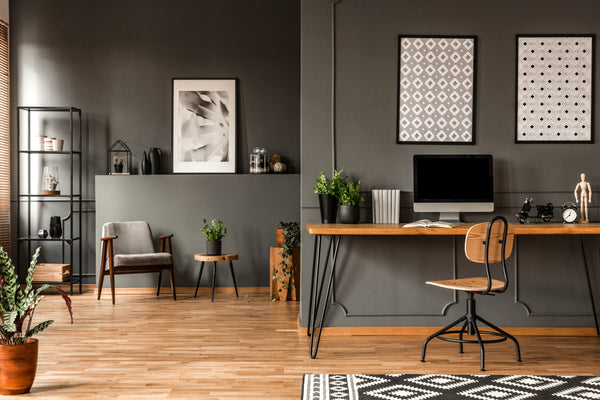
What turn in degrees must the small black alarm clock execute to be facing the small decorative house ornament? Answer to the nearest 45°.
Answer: approximately 90° to its right

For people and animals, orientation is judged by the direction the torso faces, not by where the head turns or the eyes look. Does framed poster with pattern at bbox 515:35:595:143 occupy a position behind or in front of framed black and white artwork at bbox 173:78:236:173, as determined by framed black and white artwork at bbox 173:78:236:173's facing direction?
in front

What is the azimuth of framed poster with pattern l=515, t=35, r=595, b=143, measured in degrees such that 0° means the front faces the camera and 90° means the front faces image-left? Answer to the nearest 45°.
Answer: approximately 0°

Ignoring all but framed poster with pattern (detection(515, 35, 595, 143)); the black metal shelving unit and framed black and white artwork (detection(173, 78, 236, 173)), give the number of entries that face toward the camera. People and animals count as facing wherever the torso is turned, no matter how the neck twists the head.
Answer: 3

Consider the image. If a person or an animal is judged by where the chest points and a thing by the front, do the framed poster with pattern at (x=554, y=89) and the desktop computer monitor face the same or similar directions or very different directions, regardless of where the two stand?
same or similar directions

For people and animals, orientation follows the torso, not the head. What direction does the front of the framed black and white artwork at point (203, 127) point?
toward the camera

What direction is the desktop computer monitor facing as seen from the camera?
toward the camera

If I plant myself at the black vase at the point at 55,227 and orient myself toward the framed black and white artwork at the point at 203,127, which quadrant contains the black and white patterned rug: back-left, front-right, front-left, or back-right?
front-right

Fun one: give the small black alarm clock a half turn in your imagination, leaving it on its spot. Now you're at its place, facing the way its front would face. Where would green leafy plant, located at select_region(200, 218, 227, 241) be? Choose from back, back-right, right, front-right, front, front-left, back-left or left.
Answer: left

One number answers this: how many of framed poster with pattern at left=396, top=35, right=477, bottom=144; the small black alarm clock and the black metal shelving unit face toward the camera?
3

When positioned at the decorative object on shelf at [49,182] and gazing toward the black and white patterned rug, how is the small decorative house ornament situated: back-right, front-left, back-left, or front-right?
front-left

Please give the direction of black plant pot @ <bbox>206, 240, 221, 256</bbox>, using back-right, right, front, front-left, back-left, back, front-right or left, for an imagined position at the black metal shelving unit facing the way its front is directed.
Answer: front-left
